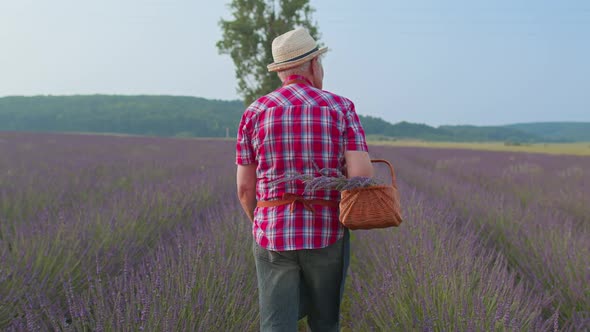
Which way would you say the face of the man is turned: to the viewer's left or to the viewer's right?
to the viewer's right

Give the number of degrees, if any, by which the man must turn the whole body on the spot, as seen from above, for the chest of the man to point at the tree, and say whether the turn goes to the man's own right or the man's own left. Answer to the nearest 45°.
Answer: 0° — they already face it

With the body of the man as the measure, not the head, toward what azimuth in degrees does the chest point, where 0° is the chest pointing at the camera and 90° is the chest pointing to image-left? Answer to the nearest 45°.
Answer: approximately 180°
